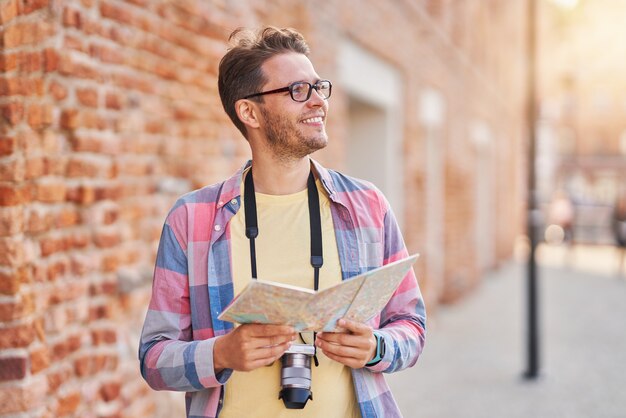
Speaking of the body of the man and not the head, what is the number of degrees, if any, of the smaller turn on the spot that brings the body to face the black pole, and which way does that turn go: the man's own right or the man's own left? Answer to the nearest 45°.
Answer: approximately 135° to the man's own left

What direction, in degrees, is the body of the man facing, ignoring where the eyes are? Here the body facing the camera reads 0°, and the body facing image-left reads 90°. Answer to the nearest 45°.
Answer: approximately 0°
